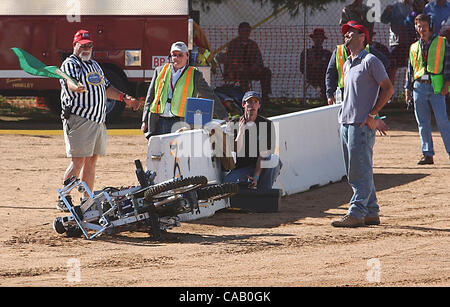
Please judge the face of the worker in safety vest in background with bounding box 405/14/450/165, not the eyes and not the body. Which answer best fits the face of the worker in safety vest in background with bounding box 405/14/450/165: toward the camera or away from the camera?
toward the camera

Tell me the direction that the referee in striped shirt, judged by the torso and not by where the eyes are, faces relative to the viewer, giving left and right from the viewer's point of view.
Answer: facing the viewer and to the right of the viewer

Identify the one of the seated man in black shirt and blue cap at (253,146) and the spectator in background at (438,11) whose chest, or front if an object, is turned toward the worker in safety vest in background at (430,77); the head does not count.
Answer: the spectator in background at (438,11)

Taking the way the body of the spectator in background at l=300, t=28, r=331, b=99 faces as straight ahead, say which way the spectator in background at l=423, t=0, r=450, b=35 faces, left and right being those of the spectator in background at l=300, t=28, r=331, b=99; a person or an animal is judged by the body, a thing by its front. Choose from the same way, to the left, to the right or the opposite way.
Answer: the same way

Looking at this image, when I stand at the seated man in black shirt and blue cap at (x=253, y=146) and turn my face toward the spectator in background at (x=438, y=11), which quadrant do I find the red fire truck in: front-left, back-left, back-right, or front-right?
front-left

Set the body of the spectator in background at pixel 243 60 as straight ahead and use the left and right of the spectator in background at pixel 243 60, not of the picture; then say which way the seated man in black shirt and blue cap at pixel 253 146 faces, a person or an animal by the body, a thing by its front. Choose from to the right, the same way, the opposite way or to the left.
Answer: the same way

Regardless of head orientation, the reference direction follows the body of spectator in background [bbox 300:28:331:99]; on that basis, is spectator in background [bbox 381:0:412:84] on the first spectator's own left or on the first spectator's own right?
on the first spectator's own left

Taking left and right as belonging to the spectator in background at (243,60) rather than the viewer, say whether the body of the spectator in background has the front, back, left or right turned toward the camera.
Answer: front

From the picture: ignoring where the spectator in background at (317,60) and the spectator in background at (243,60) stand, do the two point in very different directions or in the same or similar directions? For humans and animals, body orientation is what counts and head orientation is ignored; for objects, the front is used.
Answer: same or similar directions

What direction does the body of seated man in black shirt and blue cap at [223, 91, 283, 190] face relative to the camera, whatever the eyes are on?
toward the camera

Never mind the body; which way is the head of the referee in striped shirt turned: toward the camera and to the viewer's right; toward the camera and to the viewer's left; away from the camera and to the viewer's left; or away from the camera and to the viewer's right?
toward the camera and to the viewer's right
